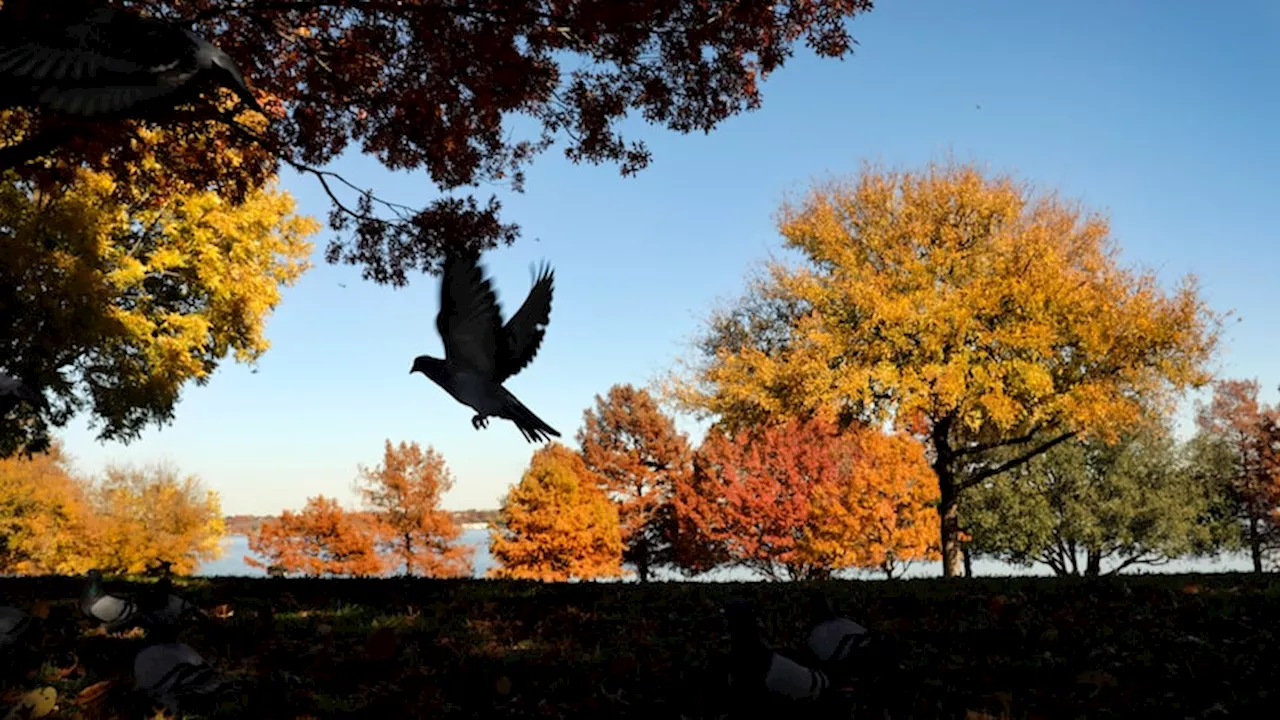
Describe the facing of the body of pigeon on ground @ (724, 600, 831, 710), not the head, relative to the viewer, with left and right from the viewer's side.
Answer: facing to the left of the viewer

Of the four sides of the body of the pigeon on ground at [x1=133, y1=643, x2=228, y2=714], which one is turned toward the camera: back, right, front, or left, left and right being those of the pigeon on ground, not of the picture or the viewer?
left

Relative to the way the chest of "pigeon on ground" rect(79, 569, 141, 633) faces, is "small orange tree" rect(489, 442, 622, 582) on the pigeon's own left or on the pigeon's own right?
on the pigeon's own right

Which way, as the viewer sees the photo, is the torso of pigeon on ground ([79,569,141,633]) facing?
to the viewer's left

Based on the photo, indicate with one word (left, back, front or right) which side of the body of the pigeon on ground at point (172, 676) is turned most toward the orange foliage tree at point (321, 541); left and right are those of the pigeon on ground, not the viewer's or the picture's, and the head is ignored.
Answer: right

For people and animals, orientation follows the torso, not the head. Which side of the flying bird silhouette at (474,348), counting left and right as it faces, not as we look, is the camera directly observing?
left
